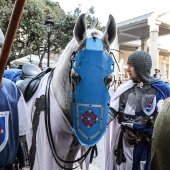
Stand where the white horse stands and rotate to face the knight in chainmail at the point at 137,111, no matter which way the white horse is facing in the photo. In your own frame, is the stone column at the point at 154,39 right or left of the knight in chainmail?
left

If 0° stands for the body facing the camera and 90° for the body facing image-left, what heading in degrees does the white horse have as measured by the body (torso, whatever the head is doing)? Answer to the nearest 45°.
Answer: approximately 315°

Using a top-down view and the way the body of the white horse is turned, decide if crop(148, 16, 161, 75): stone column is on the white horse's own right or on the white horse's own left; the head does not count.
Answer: on the white horse's own left

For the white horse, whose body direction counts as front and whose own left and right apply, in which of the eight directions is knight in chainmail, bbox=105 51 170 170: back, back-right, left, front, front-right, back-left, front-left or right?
left

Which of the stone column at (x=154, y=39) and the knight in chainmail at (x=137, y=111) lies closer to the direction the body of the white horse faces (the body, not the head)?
the knight in chainmail
